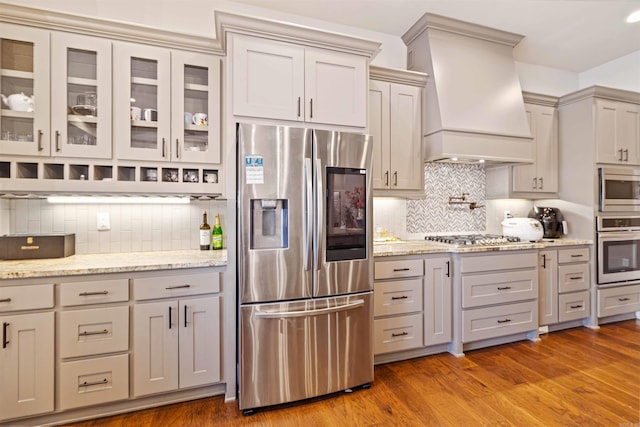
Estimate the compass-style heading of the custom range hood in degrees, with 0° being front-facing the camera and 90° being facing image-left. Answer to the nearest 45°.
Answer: approximately 315°

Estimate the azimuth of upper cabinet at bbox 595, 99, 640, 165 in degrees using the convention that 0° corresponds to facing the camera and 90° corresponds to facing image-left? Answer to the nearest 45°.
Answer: approximately 315°

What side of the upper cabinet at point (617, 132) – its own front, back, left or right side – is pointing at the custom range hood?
right

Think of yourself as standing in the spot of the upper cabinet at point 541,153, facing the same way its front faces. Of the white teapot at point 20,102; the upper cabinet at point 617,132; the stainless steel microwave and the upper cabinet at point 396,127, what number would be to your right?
2

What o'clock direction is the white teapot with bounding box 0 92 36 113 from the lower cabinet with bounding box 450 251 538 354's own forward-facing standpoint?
The white teapot is roughly at 3 o'clock from the lower cabinet.

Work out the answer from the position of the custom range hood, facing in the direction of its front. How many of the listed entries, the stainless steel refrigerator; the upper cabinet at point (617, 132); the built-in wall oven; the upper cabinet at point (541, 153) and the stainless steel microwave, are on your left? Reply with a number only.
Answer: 4

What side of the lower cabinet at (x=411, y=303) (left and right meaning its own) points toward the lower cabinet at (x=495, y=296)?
left
